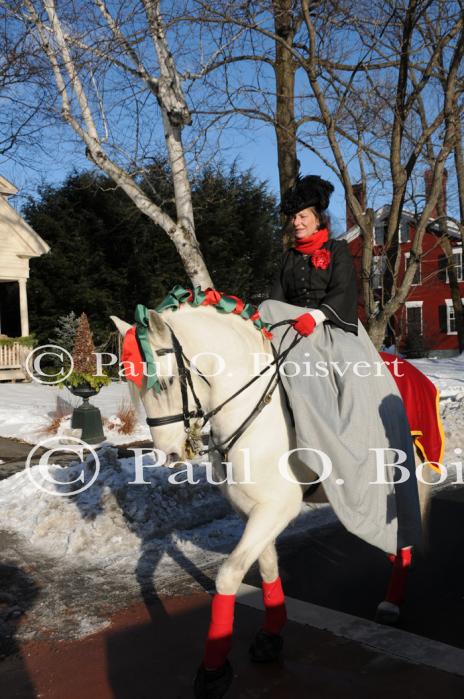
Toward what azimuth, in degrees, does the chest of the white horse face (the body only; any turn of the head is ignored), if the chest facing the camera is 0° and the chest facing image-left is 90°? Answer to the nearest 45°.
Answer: approximately 45°

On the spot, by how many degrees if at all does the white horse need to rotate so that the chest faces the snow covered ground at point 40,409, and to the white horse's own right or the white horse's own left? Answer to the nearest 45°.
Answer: approximately 90° to the white horse's own right

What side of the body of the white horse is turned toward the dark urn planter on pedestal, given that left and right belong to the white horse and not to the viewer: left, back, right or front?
right

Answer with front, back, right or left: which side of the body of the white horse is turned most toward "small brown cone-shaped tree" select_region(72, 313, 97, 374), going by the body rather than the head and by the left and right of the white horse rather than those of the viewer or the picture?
right

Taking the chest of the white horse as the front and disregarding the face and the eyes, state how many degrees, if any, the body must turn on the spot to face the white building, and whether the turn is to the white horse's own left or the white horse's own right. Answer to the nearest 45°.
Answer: approximately 90° to the white horse's own right
